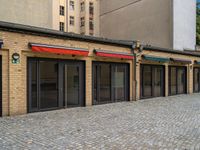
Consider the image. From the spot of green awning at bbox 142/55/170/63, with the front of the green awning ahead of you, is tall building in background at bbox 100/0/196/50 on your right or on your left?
on your left

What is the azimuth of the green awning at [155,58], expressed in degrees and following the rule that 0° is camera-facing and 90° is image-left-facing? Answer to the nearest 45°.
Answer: approximately 315°

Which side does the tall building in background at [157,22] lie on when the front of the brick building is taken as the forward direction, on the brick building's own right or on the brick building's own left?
on the brick building's own left
